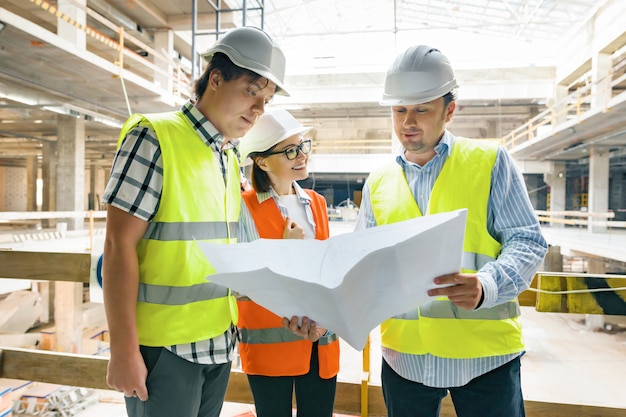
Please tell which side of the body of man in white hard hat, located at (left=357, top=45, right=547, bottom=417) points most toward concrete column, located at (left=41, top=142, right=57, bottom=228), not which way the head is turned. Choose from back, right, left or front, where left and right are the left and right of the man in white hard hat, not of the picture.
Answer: right

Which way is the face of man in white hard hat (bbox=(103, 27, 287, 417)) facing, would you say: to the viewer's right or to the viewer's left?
to the viewer's right

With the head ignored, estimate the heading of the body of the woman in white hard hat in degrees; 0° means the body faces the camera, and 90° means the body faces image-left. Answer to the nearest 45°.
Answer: approximately 315°

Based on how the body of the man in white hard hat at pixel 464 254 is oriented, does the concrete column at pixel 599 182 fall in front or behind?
behind

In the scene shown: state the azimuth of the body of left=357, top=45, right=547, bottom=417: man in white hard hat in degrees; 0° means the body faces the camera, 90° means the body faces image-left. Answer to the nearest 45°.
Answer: approximately 45°

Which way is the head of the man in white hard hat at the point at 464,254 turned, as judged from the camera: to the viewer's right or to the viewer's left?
to the viewer's left

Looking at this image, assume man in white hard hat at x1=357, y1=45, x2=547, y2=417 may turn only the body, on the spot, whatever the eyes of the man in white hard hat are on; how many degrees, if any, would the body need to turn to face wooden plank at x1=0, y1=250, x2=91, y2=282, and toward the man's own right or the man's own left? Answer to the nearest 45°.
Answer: approximately 45° to the man's own right

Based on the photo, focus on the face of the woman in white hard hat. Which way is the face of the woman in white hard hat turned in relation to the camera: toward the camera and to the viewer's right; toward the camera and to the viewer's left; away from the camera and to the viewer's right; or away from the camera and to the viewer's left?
toward the camera and to the viewer's right

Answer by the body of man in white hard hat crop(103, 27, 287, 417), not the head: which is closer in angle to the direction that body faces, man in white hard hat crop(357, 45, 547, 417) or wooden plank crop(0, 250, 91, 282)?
the man in white hard hat

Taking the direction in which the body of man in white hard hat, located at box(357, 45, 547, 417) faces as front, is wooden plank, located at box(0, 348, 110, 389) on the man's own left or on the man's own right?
on the man's own right

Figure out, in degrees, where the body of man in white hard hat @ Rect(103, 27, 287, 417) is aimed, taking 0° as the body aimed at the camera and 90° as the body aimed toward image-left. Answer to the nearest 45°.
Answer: approximately 315°
